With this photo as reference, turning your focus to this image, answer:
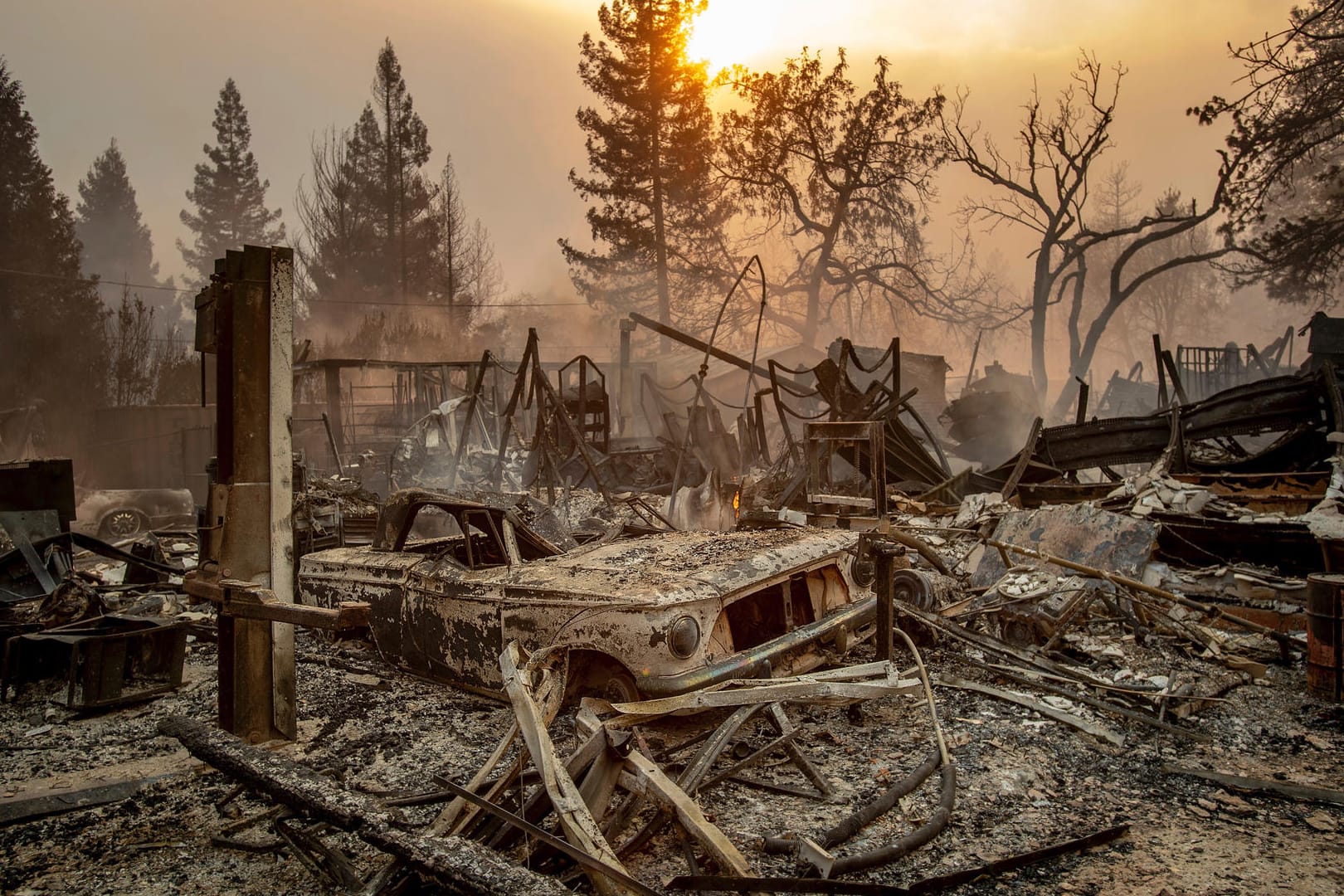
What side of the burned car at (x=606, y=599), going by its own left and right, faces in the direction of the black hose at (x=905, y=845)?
front

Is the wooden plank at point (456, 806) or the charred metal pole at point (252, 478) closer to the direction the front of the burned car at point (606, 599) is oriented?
the wooden plank

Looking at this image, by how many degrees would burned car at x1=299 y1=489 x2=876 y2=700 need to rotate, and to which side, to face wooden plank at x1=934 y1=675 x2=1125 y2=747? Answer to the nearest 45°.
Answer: approximately 45° to its left

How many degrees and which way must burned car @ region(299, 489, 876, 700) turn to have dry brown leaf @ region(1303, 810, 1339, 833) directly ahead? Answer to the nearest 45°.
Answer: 0° — it already faces it
